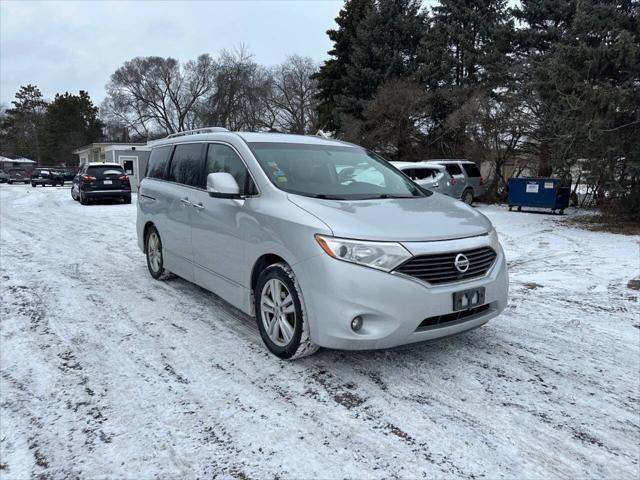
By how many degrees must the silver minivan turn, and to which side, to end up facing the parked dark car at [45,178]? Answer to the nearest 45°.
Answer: approximately 180°

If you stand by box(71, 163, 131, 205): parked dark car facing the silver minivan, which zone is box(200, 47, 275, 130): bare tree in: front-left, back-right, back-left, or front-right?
back-left

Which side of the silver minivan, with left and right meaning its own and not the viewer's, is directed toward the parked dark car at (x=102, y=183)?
back

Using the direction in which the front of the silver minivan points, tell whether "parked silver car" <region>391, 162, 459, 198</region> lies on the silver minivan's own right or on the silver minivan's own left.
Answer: on the silver minivan's own left

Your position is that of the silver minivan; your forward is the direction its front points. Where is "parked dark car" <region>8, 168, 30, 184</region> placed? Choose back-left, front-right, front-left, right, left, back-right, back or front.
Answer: back

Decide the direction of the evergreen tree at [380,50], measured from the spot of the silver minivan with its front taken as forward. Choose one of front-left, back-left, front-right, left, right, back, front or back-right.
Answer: back-left

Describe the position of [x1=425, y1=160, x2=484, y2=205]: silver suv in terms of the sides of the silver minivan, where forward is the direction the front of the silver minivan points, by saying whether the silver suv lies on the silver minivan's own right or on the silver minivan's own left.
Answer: on the silver minivan's own left

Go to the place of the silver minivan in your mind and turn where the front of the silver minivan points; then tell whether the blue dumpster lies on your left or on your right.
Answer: on your left

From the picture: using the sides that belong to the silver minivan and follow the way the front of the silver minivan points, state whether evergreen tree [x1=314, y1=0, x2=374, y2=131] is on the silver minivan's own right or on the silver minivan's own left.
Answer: on the silver minivan's own left

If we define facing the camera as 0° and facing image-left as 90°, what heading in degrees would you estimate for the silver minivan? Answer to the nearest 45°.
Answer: approximately 315°
